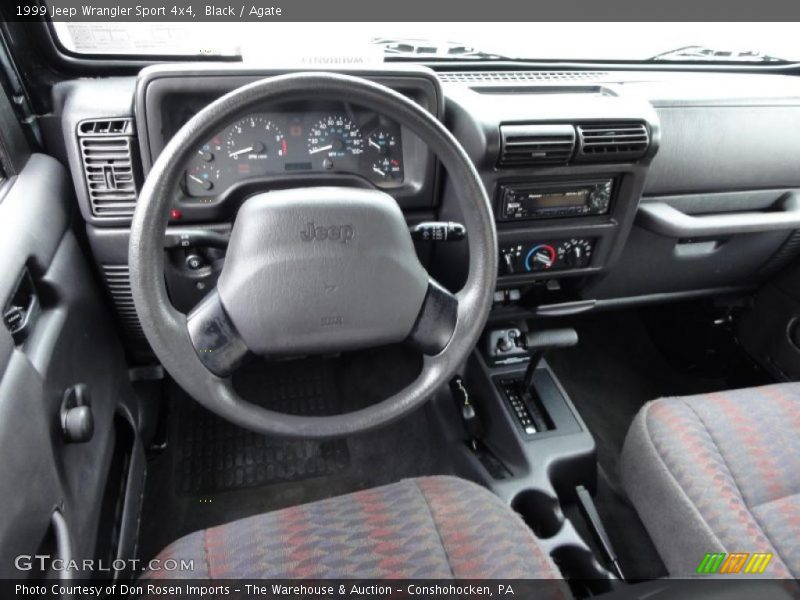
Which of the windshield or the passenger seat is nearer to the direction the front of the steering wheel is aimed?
the passenger seat

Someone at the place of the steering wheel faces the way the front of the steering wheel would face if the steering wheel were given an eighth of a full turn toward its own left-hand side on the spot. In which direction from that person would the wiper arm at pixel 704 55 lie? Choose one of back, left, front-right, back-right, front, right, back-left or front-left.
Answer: left

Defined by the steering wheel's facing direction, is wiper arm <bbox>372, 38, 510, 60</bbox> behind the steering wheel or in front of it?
behind

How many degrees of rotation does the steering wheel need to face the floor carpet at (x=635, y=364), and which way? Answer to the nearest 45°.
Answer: approximately 135° to its left

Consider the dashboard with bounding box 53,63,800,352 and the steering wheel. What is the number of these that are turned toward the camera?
2

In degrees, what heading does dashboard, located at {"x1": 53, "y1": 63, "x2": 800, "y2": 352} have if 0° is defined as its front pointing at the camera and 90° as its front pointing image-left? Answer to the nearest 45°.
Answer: approximately 0°
